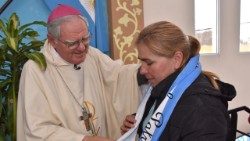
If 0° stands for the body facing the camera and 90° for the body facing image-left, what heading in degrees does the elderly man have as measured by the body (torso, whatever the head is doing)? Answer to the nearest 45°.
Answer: approximately 315°
